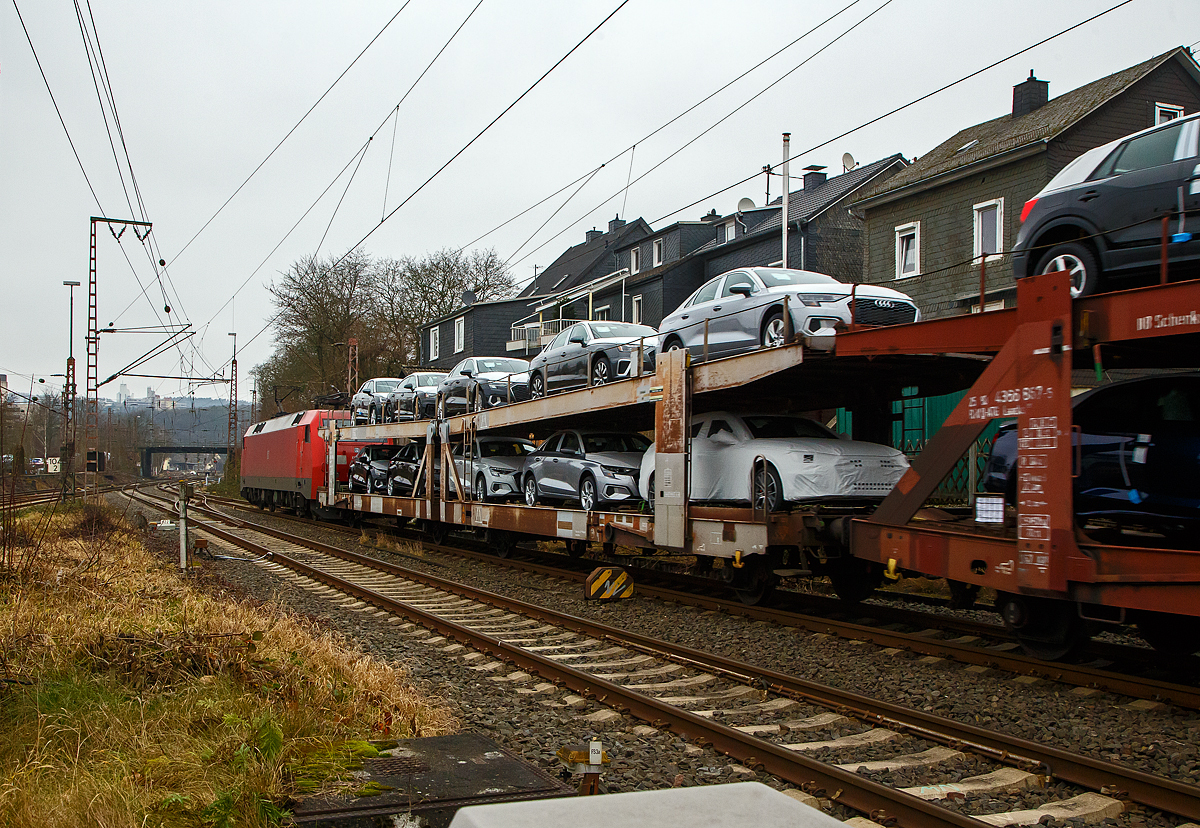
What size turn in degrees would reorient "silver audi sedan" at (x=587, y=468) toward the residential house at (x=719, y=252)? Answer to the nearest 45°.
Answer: approximately 135° to its left

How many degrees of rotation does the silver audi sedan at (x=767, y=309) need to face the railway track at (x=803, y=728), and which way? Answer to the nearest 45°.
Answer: approximately 45° to its right

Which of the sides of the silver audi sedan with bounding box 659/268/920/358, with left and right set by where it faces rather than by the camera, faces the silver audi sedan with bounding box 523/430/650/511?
back

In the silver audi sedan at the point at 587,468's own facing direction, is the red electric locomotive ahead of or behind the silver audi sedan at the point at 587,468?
behind

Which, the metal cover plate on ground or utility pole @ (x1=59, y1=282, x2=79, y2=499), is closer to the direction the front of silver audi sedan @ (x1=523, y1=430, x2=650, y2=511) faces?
the metal cover plate on ground

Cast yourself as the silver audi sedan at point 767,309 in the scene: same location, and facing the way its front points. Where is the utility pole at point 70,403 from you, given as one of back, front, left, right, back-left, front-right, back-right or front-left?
back

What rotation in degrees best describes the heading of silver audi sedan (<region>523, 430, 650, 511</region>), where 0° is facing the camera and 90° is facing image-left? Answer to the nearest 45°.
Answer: approximately 315°

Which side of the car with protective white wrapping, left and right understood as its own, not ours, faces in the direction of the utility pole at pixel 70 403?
back

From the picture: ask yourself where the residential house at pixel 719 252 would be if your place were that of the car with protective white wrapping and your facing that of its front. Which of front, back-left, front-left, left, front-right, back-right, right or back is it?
back-left

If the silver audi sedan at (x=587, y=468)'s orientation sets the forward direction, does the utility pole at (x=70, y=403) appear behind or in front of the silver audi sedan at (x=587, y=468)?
behind

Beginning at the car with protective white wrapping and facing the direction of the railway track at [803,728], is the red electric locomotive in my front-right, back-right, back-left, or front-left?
back-right
